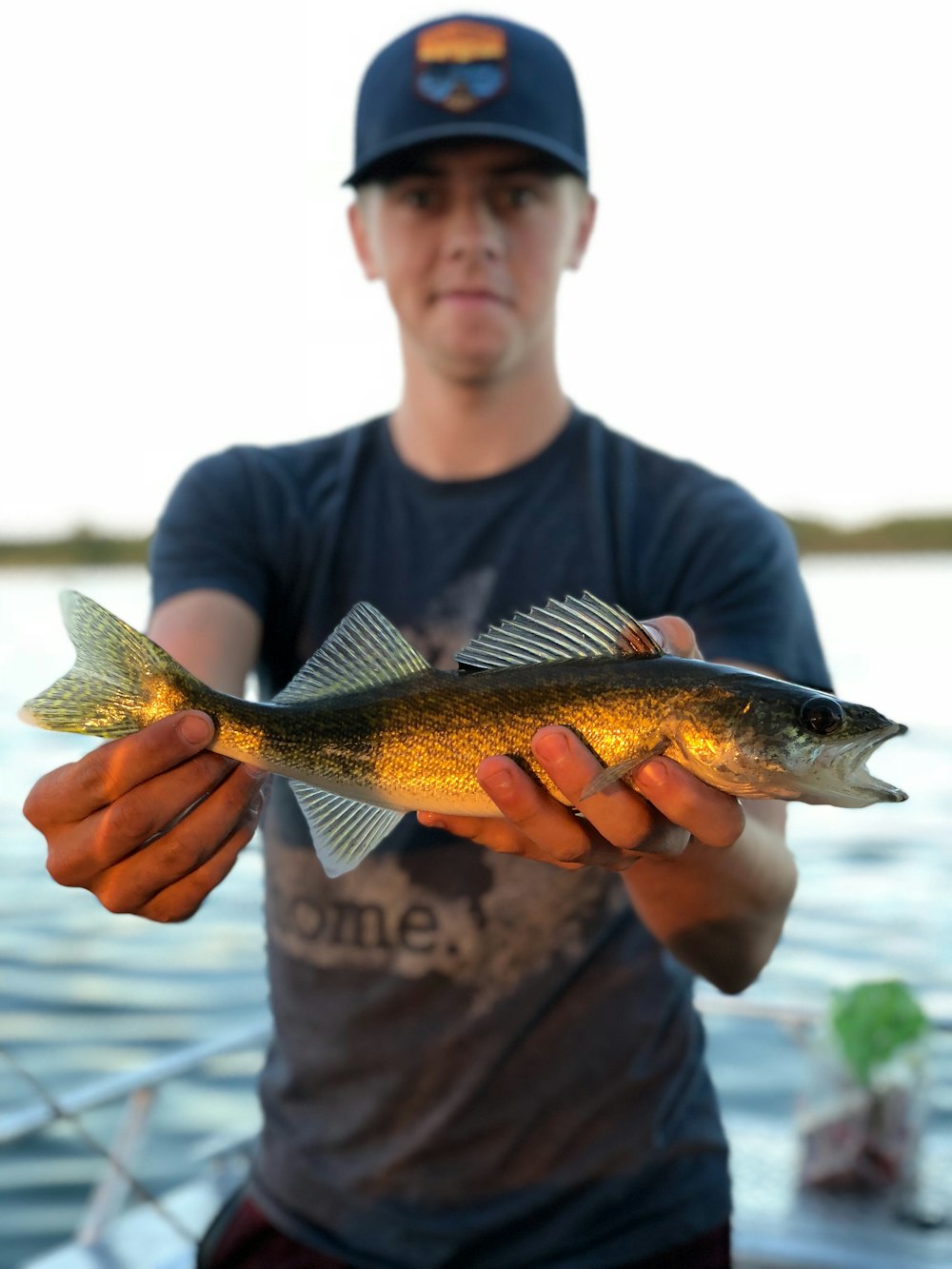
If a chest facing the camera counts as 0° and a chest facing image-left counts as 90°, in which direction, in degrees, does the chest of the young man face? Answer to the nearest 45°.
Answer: approximately 0°

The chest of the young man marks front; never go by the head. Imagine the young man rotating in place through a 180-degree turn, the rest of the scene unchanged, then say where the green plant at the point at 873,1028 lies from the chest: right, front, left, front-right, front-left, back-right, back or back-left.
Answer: front-right
